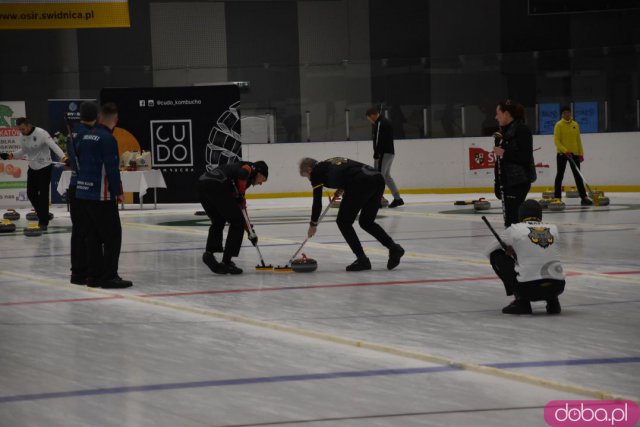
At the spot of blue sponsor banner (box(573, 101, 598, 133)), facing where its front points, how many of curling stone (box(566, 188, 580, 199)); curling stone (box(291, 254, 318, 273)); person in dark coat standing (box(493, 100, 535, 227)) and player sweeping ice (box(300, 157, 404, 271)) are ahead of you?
4

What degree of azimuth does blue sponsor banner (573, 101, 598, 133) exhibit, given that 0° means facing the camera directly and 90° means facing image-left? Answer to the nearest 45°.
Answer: approximately 0°

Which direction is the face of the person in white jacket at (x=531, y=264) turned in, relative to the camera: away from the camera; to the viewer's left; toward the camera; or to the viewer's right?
away from the camera

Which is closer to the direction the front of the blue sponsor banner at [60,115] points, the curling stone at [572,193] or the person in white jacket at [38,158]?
the person in white jacket

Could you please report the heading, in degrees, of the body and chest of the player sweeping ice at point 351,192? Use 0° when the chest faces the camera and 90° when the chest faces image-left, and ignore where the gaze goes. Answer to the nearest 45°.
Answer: approximately 90°

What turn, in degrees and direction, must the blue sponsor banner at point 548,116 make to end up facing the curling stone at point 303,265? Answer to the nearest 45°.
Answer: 0° — it already faces it

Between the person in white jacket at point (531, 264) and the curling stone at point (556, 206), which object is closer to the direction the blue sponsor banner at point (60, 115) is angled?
the person in white jacket

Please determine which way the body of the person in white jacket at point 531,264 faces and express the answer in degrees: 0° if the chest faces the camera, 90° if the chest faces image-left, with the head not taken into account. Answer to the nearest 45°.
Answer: approximately 135°

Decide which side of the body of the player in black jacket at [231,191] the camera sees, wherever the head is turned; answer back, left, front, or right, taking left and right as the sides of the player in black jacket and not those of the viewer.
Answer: right
